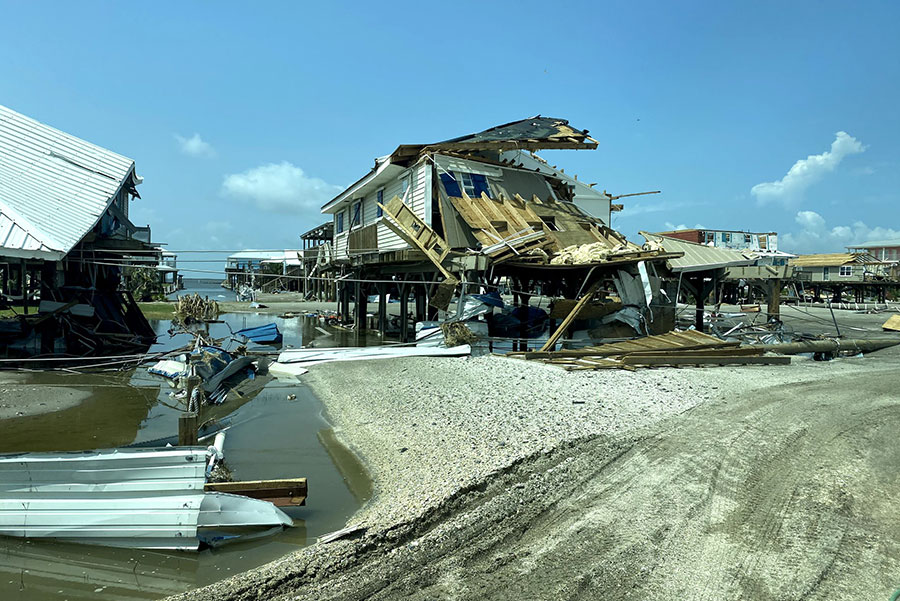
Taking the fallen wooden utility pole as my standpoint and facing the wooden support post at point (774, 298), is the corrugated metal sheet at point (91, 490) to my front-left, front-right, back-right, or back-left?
back-left

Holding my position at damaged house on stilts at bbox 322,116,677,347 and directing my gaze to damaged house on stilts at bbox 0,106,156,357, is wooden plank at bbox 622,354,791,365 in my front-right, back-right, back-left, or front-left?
back-left
